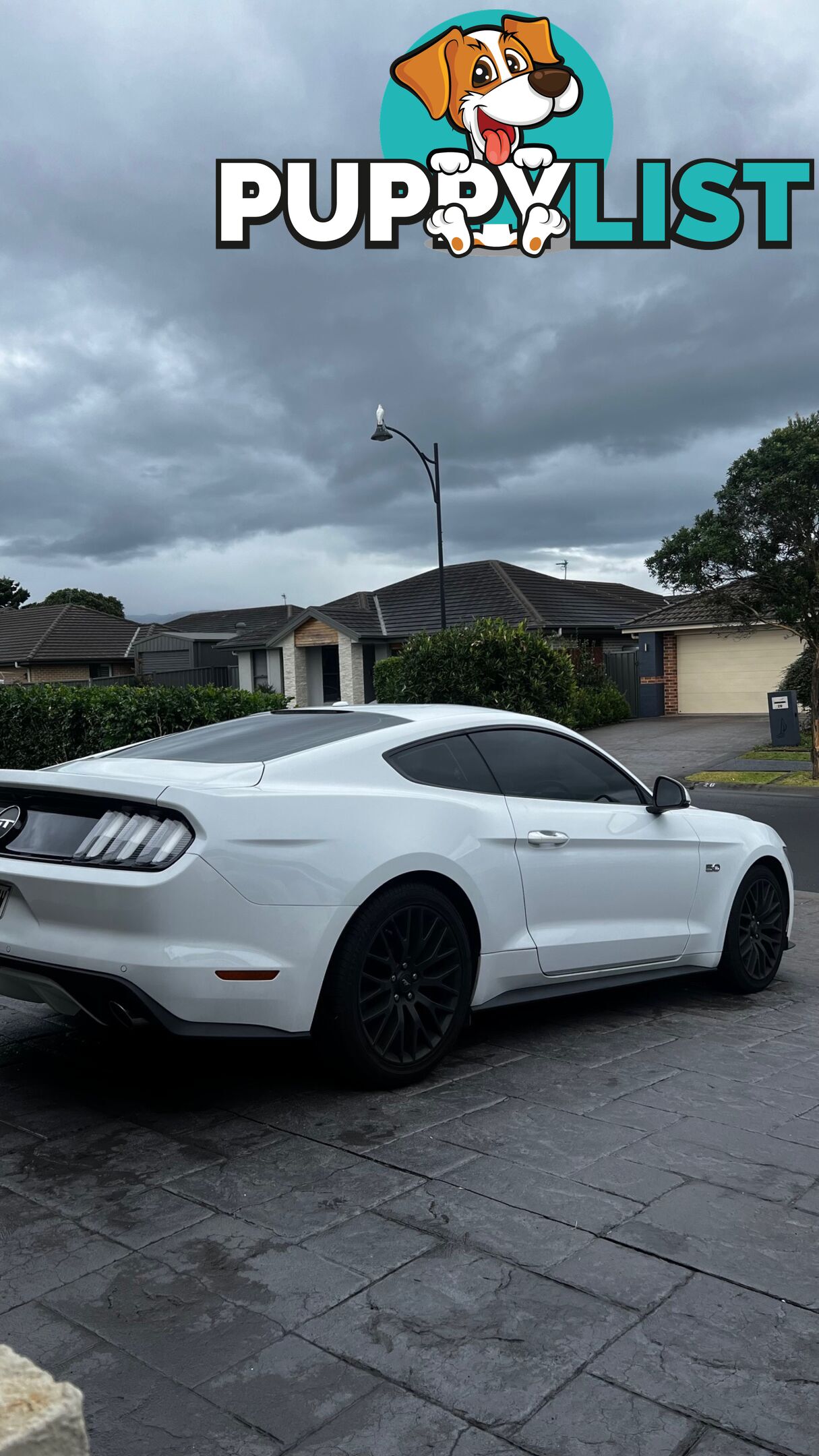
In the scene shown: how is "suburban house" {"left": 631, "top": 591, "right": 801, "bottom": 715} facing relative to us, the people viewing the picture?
facing the viewer

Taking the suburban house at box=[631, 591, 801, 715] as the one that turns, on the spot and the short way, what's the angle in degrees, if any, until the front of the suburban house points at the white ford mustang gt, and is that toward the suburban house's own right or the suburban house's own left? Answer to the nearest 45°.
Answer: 0° — it already faces it

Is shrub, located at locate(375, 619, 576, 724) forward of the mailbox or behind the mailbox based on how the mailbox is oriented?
behind

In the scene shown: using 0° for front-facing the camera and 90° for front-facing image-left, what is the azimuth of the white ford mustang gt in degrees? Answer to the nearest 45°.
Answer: approximately 225°

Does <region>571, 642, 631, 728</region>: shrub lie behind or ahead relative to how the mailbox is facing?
behind

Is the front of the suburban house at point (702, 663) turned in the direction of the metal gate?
no

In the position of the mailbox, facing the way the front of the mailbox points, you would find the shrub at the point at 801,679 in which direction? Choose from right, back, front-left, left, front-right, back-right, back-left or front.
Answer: back

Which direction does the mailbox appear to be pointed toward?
toward the camera

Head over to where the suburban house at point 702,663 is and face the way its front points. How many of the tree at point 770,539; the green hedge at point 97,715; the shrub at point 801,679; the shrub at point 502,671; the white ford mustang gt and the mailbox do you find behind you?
0

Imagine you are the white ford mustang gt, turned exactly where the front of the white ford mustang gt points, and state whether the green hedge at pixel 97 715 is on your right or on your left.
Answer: on your left

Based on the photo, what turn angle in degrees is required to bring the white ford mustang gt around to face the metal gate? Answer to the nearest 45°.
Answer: approximately 45° to its left

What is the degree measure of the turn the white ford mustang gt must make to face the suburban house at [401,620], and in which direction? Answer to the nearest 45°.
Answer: approximately 45° to its left

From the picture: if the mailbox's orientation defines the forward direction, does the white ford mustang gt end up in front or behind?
in front

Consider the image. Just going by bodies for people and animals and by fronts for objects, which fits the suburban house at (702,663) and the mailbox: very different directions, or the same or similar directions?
same or similar directions

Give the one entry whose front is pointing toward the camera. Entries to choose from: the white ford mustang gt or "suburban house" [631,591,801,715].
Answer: the suburban house

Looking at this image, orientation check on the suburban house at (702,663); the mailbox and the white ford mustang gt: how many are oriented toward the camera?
2
